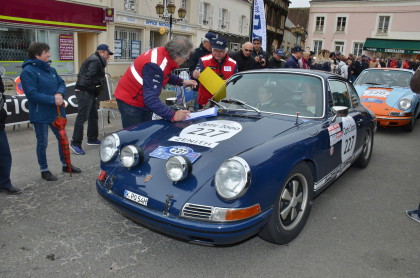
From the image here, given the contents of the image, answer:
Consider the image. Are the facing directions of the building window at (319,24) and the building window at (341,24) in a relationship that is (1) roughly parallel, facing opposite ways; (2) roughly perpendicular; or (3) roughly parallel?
roughly parallel

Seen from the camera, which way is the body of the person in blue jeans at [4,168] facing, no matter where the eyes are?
to the viewer's right

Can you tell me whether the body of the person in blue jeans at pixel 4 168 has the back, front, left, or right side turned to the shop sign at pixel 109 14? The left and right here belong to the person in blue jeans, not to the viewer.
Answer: left

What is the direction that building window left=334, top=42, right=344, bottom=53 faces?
toward the camera

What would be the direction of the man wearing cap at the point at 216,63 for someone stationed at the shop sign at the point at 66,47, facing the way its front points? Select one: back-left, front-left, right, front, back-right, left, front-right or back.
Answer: front

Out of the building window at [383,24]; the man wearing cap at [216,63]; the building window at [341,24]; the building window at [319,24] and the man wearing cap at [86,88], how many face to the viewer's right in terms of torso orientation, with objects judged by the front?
1

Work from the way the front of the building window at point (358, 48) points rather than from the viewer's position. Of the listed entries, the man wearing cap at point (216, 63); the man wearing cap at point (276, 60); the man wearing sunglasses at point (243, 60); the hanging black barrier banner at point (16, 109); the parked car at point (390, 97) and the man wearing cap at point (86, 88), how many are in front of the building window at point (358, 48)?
6

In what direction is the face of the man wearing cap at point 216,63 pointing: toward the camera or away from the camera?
toward the camera

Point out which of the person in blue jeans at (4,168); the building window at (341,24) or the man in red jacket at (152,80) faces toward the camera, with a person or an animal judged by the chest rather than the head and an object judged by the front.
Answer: the building window

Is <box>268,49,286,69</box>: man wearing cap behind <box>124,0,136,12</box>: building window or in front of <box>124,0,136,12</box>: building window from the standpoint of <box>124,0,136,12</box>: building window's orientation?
in front

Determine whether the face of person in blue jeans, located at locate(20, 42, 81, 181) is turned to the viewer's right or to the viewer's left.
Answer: to the viewer's right

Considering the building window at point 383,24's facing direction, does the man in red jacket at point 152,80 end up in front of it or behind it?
in front

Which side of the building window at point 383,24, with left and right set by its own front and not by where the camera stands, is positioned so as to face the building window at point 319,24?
right

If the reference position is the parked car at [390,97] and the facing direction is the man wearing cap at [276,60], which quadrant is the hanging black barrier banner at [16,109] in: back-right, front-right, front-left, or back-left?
front-left

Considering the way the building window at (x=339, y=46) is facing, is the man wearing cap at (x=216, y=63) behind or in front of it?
in front

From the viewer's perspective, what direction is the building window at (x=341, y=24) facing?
toward the camera

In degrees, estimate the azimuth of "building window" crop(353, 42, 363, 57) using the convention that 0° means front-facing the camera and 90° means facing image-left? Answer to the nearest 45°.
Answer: approximately 0°
